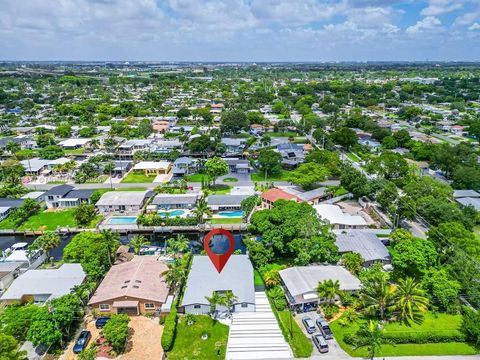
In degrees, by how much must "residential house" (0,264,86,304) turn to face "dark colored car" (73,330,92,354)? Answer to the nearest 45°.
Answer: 0° — it already faces it

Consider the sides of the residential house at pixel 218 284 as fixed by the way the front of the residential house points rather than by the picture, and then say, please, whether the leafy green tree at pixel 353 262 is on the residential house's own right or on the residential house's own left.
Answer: on the residential house's own left

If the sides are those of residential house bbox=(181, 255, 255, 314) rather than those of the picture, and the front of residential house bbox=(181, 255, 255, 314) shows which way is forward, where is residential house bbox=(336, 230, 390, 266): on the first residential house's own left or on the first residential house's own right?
on the first residential house's own left

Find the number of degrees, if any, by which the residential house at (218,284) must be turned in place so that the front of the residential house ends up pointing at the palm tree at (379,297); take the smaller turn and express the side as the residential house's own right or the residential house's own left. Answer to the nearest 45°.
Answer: approximately 90° to the residential house's own left

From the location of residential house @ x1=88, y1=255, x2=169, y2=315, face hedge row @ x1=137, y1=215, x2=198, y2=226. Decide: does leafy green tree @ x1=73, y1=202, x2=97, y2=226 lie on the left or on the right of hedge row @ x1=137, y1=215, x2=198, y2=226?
left

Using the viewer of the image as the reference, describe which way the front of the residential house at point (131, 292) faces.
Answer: facing the viewer

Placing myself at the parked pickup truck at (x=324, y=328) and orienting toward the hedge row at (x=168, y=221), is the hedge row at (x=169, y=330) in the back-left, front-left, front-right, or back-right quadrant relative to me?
front-left

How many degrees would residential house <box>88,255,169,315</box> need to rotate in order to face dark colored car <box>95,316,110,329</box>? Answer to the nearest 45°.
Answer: approximately 45° to its right

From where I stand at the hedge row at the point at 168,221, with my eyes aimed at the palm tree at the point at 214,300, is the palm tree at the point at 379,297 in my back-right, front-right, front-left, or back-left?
front-left

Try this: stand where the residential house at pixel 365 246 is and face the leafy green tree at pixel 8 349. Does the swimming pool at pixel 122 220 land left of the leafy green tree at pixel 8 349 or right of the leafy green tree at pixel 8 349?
right

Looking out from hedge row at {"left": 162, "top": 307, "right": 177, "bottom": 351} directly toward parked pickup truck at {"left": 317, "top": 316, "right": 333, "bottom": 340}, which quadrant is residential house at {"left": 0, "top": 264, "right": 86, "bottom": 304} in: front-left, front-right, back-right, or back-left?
back-left

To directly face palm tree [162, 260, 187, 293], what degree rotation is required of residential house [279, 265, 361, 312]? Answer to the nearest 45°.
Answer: approximately 90° to its right

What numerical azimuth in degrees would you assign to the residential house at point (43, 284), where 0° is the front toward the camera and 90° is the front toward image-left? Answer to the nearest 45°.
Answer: approximately 0°

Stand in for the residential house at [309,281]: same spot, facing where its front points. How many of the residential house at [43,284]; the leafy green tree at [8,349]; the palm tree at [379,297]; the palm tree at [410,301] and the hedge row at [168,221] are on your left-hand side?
2

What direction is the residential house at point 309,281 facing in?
toward the camera
